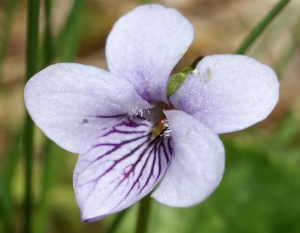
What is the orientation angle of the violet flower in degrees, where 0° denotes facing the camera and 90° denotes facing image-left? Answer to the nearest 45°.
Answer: approximately 0°

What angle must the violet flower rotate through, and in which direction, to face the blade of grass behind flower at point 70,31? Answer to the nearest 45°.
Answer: approximately 135° to its right
